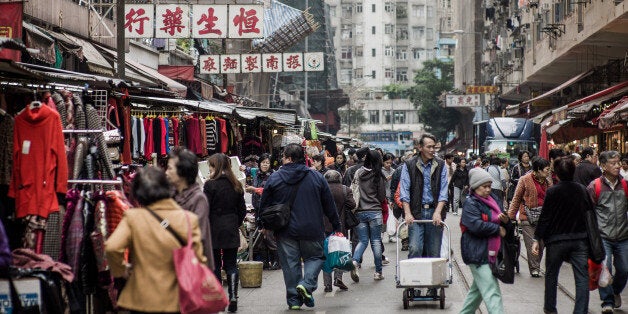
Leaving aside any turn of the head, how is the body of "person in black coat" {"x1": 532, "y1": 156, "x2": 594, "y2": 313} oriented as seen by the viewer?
away from the camera

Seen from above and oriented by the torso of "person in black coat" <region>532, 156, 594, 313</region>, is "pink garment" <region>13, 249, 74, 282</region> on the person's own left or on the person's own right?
on the person's own left

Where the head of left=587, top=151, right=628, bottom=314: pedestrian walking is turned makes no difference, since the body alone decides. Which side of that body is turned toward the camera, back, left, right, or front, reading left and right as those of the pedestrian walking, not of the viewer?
front

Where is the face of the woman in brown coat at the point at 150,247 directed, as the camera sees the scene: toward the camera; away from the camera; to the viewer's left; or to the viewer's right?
away from the camera

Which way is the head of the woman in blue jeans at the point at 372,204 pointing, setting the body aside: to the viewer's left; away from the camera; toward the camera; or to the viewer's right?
away from the camera

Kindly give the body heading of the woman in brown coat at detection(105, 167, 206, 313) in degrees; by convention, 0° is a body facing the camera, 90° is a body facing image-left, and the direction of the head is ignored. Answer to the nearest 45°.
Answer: approximately 180°

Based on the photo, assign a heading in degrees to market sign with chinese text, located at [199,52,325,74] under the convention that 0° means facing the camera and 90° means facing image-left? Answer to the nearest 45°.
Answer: approximately 0°

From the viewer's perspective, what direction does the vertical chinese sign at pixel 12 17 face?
toward the camera

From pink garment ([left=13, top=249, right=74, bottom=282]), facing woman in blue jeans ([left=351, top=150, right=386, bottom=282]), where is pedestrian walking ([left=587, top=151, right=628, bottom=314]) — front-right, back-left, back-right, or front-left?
front-right

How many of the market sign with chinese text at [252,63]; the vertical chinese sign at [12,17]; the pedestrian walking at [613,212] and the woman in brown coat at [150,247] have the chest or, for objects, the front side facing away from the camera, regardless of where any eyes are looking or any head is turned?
1

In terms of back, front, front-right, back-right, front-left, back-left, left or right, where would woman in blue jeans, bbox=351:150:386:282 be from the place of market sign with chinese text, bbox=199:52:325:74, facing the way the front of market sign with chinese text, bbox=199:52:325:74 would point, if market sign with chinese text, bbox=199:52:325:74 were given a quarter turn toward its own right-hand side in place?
left

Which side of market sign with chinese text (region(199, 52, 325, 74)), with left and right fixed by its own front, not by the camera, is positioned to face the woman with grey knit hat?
front
